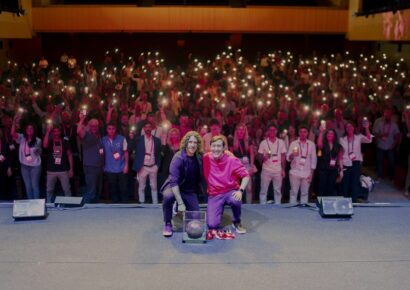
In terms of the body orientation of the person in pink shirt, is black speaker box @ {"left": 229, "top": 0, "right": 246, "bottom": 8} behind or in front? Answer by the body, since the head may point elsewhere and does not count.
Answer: behind

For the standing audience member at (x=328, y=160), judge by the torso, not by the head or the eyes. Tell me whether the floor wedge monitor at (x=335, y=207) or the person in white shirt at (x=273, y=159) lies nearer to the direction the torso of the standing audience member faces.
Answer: the floor wedge monitor

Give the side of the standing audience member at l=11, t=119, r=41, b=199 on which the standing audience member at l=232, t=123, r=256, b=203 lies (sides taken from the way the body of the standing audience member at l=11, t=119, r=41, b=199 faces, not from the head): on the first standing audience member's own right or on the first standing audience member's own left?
on the first standing audience member's own left

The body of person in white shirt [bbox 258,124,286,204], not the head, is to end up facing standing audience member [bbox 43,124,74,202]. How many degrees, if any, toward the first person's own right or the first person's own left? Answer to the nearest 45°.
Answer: approximately 90° to the first person's own right

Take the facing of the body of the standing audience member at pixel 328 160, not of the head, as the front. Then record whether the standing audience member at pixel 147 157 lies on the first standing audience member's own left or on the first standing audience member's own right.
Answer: on the first standing audience member's own right

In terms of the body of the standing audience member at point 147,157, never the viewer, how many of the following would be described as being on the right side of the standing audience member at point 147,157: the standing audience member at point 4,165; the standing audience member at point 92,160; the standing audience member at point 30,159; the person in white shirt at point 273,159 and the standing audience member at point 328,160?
3

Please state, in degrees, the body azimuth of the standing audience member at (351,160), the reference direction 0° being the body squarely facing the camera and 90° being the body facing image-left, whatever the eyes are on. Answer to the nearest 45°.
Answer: approximately 0°

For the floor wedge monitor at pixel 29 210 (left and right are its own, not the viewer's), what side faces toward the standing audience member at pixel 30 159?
back

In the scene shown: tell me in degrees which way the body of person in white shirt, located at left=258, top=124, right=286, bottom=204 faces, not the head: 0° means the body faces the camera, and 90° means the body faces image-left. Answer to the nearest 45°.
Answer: approximately 0°
